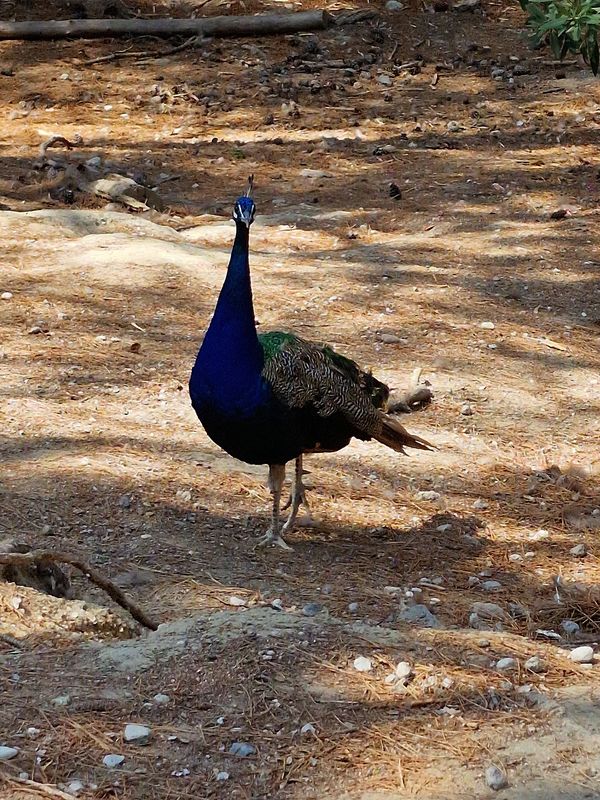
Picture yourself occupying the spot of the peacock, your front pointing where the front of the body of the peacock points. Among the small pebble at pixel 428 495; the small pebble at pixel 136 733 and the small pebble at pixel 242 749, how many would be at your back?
1

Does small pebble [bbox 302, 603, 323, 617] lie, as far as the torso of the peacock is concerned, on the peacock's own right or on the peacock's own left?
on the peacock's own left

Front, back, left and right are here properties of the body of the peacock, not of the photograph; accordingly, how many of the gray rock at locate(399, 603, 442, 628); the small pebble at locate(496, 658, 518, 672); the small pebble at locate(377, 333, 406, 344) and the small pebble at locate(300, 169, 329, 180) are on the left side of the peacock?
2

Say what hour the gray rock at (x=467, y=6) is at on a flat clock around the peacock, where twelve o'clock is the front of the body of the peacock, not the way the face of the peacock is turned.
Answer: The gray rock is roughly at 5 o'clock from the peacock.

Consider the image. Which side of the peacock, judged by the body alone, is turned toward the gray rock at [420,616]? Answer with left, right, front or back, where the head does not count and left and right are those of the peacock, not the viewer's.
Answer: left

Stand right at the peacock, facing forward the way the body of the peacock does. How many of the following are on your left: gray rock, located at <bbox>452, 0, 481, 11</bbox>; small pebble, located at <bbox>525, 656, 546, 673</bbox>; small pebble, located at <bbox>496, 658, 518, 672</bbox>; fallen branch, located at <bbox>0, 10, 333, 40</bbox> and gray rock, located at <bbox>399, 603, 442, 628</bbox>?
3

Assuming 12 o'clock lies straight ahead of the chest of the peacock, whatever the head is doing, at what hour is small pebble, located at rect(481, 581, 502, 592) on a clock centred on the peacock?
The small pebble is roughly at 8 o'clock from the peacock.

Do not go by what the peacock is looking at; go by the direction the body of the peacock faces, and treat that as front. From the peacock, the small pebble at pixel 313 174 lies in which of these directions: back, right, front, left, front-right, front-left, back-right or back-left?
back-right

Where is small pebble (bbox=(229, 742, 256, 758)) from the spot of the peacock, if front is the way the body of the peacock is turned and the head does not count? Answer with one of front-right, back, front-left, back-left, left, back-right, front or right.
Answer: front-left

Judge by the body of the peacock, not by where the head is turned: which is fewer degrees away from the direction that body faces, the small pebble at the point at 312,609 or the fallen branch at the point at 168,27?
the small pebble

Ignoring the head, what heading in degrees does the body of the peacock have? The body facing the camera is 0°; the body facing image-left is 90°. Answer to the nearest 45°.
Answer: approximately 45°

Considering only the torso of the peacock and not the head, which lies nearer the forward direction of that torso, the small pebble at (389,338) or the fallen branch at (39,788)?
the fallen branch

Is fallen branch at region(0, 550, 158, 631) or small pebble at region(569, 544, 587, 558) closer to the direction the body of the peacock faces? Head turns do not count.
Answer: the fallen branch

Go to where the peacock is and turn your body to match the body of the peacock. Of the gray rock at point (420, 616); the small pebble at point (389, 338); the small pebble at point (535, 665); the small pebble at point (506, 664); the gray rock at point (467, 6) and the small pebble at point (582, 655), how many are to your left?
4

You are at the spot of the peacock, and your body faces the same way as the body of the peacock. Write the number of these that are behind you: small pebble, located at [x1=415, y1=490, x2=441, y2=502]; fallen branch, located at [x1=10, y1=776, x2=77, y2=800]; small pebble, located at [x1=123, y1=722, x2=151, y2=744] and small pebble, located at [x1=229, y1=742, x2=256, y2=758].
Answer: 1

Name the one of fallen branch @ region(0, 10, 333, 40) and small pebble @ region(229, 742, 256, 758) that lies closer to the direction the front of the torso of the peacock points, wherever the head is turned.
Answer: the small pebble

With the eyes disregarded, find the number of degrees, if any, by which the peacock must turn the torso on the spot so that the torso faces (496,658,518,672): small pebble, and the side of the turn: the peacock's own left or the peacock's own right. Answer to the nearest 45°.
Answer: approximately 90° to the peacock's own left

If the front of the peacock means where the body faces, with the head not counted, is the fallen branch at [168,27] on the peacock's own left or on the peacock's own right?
on the peacock's own right

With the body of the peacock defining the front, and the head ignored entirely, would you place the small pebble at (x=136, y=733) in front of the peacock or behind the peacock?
in front

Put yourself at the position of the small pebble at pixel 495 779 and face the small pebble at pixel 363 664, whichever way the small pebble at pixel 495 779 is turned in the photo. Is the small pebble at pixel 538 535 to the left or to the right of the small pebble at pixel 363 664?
right

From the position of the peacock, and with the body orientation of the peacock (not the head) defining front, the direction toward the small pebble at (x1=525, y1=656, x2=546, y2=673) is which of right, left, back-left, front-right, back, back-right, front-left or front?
left
